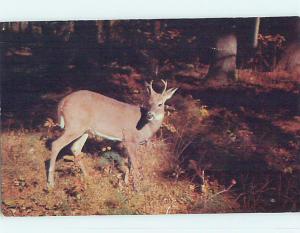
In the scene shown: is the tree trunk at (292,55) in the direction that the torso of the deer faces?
yes

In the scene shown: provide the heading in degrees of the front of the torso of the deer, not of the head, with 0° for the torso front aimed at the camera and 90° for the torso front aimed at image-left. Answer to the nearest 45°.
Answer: approximately 270°
